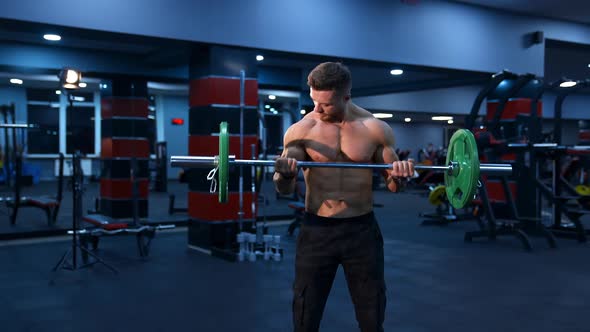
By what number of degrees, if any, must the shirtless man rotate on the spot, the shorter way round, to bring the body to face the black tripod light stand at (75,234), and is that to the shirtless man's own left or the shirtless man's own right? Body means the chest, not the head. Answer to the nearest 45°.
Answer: approximately 135° to the shirtless man's own right

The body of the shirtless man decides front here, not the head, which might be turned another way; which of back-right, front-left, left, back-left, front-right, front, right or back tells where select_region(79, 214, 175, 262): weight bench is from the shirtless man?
back-right

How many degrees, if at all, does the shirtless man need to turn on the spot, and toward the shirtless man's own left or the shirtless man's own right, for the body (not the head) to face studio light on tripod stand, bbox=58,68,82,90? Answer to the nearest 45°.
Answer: approximately 135° to the shirtless man's own right

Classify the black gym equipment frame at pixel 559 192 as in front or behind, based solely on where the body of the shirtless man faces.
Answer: behind

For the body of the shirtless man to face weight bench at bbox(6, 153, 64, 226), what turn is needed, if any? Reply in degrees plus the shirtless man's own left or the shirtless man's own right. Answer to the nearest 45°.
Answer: approximately 135° to the shirtless man's own right

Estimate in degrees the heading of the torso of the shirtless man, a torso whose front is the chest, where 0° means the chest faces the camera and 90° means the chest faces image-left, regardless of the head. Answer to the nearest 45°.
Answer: approximately 0°

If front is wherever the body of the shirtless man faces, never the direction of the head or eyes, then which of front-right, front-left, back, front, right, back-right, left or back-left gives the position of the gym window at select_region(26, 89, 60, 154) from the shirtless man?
back-right
